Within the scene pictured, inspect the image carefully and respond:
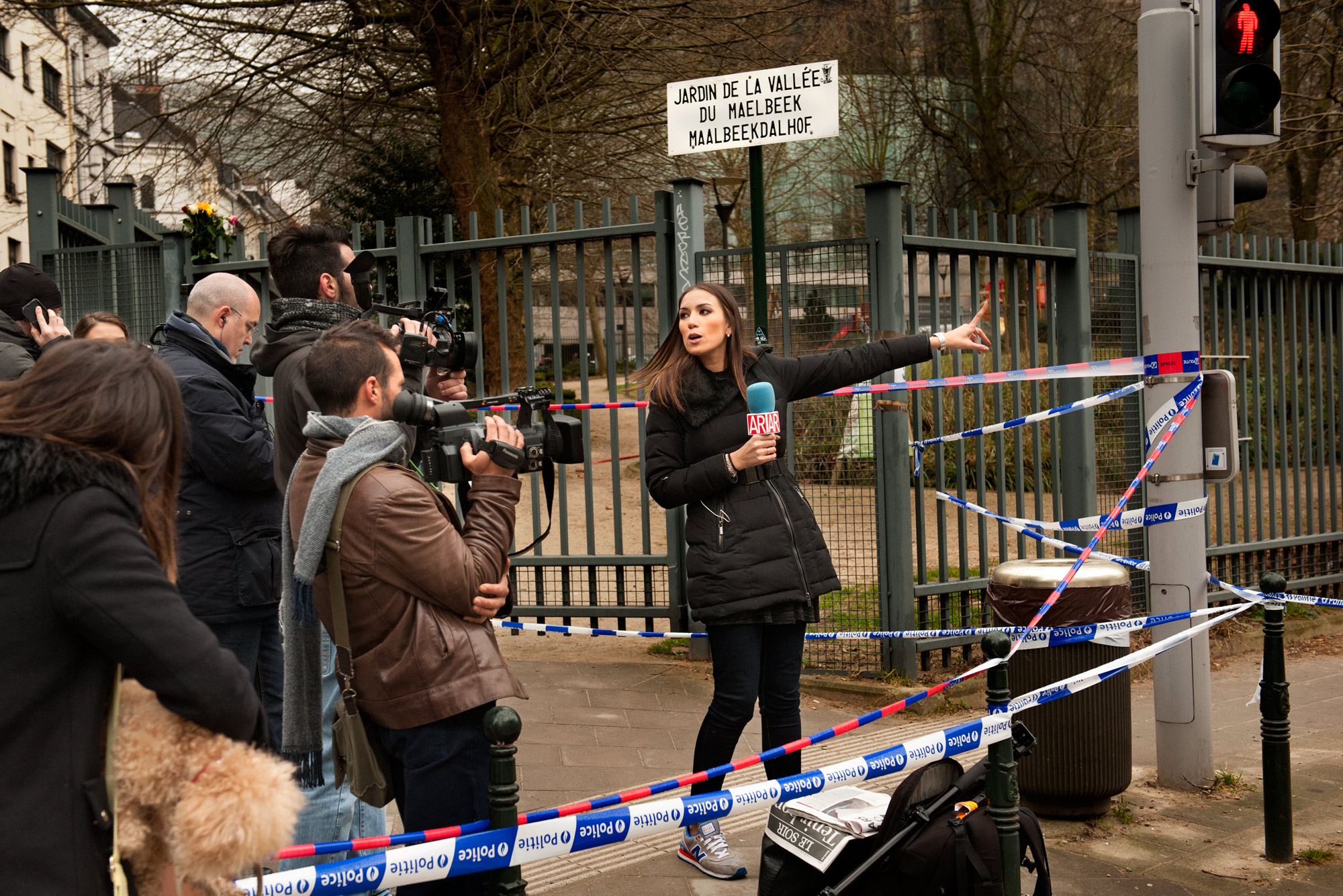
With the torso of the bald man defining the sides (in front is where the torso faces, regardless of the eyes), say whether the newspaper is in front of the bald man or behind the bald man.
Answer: in front

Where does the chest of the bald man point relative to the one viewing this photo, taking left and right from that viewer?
facing to the right of the viewer

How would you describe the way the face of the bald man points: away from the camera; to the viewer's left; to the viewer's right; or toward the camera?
to the viewer's right

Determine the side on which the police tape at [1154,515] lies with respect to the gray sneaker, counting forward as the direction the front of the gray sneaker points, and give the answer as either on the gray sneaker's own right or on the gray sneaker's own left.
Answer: on the gray sneaker's own left

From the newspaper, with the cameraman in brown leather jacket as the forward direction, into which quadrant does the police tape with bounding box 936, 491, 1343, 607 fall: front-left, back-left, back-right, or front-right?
back-right

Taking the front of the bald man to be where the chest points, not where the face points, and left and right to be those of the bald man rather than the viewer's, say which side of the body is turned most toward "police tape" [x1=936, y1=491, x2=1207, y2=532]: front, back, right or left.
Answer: front

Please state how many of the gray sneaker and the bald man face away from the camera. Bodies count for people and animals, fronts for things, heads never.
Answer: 0

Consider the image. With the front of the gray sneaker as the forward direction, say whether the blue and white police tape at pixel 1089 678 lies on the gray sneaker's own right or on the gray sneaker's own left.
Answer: on the gray sneaker's own left

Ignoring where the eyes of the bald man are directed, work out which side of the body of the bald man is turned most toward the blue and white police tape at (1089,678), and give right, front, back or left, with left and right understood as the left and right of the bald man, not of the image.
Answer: front
